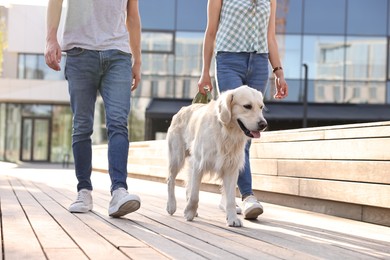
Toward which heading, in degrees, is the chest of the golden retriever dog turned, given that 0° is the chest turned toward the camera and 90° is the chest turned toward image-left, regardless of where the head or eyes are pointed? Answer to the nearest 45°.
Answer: approximately 315°

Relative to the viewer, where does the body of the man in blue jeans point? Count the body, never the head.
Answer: toward the camera

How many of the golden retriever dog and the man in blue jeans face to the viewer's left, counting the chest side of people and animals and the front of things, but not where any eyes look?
0

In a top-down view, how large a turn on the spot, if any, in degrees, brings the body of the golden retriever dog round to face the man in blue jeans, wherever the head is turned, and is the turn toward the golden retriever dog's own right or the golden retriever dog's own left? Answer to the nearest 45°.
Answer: approximately 135° to the golden retriever dog's own right

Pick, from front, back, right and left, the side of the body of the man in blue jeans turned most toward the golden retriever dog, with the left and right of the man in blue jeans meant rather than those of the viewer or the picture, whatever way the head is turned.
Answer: left
